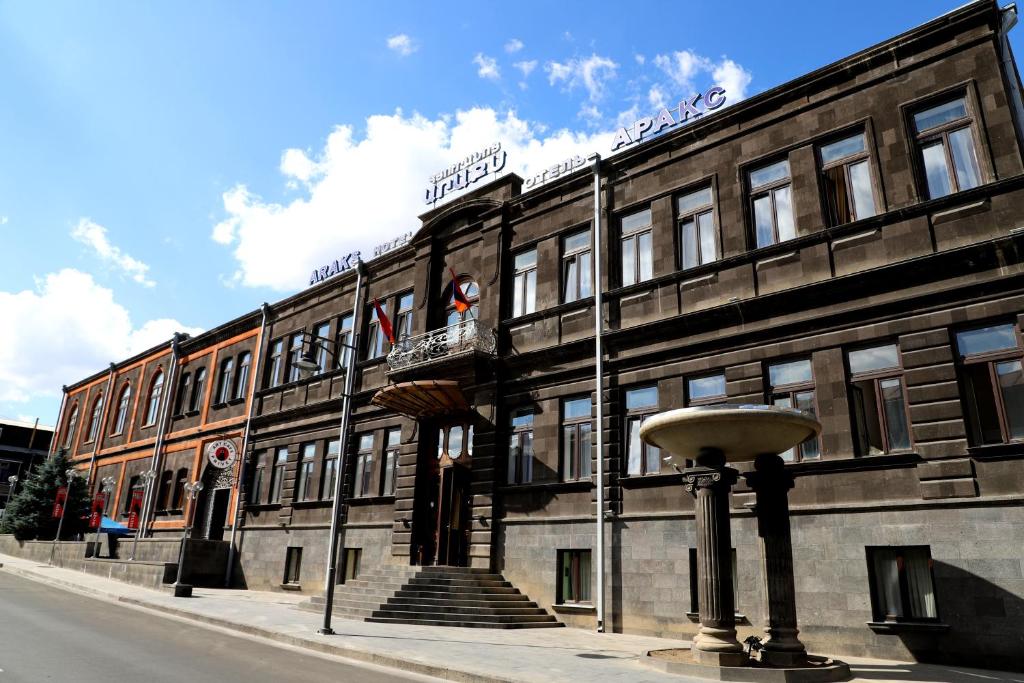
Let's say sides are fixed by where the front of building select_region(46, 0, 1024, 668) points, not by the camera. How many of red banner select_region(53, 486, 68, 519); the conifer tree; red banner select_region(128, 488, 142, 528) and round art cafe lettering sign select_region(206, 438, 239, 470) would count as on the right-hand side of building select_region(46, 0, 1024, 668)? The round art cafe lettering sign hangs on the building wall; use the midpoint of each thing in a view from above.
4

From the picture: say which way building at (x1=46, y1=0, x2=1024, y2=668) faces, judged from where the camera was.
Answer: facing the viewer and to the left of the viewer

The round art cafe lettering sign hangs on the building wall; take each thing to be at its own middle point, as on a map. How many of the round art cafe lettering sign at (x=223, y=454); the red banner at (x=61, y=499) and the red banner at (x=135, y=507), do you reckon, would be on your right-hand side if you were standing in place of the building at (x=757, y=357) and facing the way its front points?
3

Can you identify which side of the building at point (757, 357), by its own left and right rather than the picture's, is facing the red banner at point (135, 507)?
right

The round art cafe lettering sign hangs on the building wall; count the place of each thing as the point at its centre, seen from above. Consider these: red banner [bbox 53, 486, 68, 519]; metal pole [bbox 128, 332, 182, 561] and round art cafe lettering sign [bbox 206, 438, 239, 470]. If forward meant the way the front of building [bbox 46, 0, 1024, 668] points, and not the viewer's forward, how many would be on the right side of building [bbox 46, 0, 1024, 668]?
3

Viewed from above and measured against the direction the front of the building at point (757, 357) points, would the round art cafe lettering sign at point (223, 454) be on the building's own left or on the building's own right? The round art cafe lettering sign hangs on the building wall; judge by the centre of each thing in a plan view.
on the building's own right

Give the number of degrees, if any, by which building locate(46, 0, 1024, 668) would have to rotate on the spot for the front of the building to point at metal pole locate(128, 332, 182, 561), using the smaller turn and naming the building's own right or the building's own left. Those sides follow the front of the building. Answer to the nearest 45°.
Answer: approximately 90° to the building's own right

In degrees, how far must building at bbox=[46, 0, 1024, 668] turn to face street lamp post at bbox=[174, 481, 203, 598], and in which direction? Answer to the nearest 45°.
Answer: approximately 90° to its right

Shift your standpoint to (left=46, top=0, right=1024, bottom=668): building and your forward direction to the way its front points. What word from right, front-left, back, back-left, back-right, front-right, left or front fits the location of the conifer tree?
right

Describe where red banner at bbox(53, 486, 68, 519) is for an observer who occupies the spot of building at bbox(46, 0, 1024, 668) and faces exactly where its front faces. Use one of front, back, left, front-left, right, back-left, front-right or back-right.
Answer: right

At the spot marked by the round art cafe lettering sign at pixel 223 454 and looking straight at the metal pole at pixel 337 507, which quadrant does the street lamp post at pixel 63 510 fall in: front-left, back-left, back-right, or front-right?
back-right

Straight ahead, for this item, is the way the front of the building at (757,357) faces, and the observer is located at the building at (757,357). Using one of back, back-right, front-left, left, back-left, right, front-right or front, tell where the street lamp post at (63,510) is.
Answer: right

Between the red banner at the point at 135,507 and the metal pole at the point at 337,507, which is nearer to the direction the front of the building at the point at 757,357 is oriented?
the metal pole
